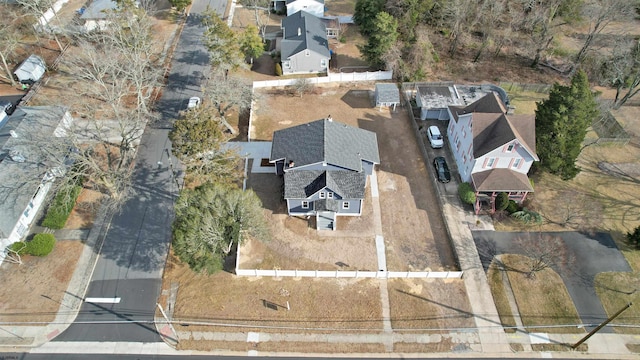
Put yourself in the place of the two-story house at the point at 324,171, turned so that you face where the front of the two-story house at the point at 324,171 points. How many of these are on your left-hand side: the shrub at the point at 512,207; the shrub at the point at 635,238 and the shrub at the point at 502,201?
3

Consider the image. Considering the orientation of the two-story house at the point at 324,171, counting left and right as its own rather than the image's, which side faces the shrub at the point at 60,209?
right

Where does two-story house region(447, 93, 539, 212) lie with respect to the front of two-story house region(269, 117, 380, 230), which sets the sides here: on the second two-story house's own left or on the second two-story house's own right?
on the second two-story house's own left

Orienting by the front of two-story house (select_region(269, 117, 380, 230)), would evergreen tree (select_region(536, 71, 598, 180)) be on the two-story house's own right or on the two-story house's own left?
on the two-story house's own left

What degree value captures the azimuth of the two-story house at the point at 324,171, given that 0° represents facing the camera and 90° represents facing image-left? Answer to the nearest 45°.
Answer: approximately 0°

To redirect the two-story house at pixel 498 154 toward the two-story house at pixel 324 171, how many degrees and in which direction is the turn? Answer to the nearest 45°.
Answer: approximately 45° to its right

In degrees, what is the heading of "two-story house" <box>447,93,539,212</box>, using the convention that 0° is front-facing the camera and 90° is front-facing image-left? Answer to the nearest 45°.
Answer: approximately 0°

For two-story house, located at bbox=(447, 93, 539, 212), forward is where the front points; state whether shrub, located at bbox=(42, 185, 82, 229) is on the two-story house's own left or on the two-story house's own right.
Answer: on the two-story house's own right

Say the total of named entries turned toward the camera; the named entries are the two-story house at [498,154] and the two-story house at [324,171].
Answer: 2

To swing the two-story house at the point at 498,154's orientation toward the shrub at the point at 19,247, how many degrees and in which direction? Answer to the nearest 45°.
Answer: approximately 45° to its right
